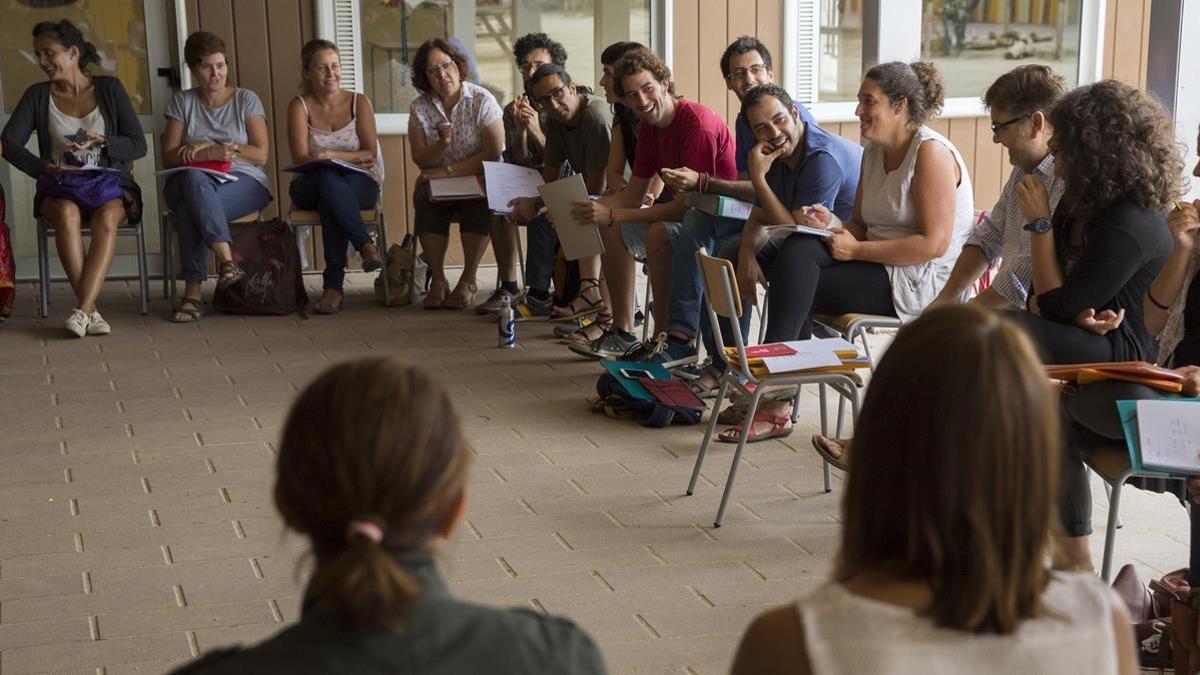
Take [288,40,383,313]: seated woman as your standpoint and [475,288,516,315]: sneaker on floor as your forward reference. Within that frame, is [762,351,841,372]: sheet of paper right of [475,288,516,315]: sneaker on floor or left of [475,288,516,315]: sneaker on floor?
right

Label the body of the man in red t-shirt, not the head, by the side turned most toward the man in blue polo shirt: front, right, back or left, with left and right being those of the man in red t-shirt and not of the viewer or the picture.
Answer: left

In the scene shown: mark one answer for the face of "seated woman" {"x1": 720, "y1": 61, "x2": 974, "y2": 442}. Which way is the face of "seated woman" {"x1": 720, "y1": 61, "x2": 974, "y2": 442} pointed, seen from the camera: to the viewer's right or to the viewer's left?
to the viewer's left

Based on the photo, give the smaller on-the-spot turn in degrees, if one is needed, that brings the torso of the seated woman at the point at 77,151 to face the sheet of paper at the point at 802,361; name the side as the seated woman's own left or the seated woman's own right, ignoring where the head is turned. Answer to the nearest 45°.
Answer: approximately 45° to the seated woman's own left

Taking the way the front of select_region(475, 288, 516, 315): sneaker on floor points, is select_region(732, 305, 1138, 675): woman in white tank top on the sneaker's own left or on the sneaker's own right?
on the sneaker's own left

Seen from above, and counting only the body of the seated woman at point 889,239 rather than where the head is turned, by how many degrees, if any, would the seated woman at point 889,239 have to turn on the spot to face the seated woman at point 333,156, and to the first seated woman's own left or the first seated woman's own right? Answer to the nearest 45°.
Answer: approximately 45° to the first seated woman's own right

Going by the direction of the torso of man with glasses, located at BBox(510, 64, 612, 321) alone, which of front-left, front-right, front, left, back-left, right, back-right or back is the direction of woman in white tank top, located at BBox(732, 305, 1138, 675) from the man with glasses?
front-left

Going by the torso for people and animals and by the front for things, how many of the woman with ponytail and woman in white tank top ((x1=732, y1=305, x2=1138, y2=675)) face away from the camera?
2

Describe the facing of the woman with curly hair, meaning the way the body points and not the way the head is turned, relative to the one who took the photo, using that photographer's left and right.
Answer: facing to the left of the viewer

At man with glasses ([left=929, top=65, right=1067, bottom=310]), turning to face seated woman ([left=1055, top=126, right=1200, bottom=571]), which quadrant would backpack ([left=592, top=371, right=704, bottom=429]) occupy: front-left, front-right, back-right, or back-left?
back-right

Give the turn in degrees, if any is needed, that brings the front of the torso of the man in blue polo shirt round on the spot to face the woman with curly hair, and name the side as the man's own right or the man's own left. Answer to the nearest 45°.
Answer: approximately 90° to the man's own left

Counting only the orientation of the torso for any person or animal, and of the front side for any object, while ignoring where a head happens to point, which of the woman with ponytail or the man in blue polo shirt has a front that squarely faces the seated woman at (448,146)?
the woman with ponytail

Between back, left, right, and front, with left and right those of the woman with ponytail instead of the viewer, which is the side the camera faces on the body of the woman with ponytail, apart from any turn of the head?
back

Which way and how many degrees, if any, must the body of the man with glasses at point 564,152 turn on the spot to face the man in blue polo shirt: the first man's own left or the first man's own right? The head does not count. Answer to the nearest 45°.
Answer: approximately 90° to the first man's own left

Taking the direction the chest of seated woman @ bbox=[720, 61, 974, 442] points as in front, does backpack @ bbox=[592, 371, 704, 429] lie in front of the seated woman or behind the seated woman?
in front

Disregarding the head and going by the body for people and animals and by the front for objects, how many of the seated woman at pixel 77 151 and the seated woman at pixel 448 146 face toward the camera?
2

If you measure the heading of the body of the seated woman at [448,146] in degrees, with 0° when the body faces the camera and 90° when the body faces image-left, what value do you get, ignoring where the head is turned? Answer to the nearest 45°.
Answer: approximately 0°

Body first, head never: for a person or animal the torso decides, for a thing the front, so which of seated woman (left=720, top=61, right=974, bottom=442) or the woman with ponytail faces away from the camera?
the woman with ponytail

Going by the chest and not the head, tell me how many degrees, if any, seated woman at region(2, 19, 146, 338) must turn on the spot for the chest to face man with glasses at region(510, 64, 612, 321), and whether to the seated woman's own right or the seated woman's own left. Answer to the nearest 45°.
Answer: approximately 45° to the seated woman's own left
